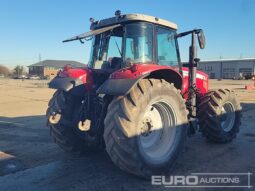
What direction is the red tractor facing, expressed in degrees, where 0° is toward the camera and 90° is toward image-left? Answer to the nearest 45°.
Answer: approximately 225°
